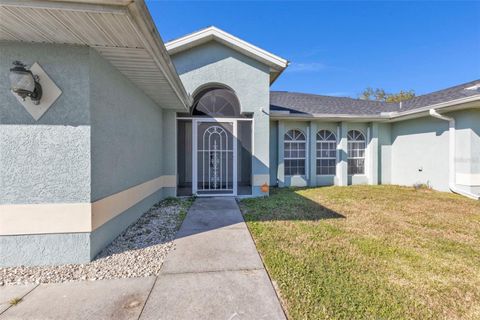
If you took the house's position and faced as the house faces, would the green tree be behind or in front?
behind

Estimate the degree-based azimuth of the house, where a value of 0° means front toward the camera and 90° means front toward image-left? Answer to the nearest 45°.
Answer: approximately 0°
